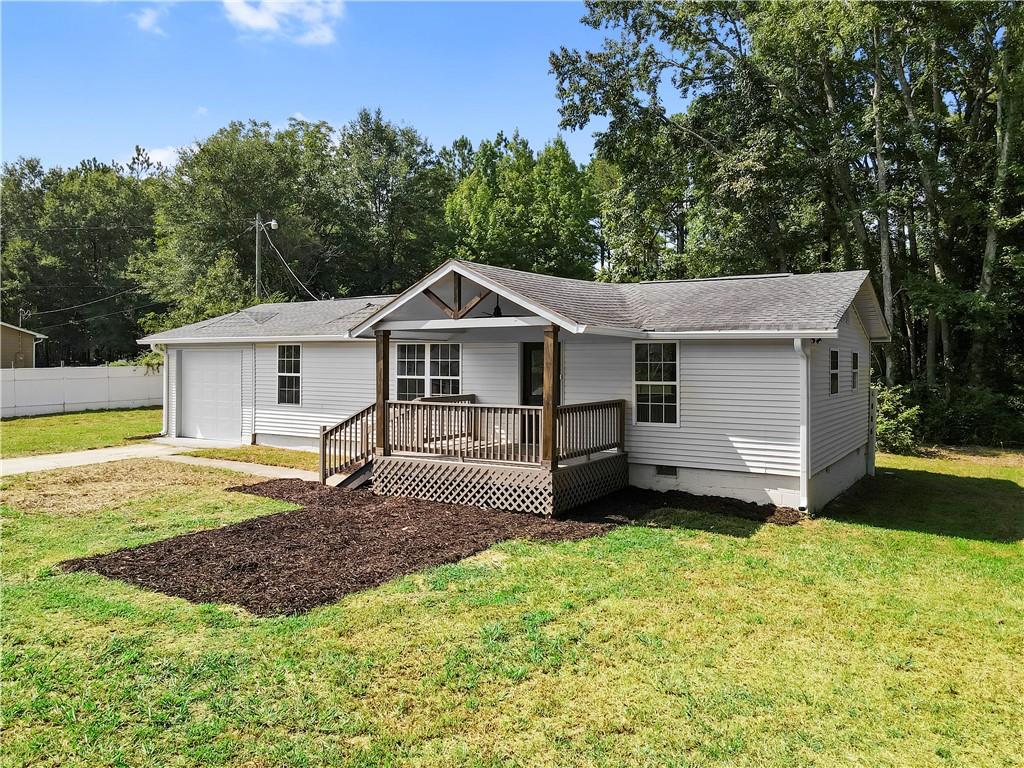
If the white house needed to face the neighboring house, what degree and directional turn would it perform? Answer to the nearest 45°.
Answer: approximately 90° to its right

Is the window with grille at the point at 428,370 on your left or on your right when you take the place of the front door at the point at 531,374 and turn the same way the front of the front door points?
on your right

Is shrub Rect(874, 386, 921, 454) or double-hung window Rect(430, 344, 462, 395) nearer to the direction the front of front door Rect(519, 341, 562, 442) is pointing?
the double-hung window

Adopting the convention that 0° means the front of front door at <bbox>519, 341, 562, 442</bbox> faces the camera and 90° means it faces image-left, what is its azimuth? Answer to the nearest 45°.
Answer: approximately 45°

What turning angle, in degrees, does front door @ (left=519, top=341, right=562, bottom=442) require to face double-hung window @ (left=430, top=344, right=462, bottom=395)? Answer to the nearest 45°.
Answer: approximately 90° to its right

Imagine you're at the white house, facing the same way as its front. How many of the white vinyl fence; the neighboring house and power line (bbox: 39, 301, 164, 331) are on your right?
3

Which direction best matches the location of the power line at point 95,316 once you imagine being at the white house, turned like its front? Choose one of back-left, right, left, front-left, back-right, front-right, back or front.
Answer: right

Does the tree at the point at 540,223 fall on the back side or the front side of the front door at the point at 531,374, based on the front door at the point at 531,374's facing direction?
on the back side

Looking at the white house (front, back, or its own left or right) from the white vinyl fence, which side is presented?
right
